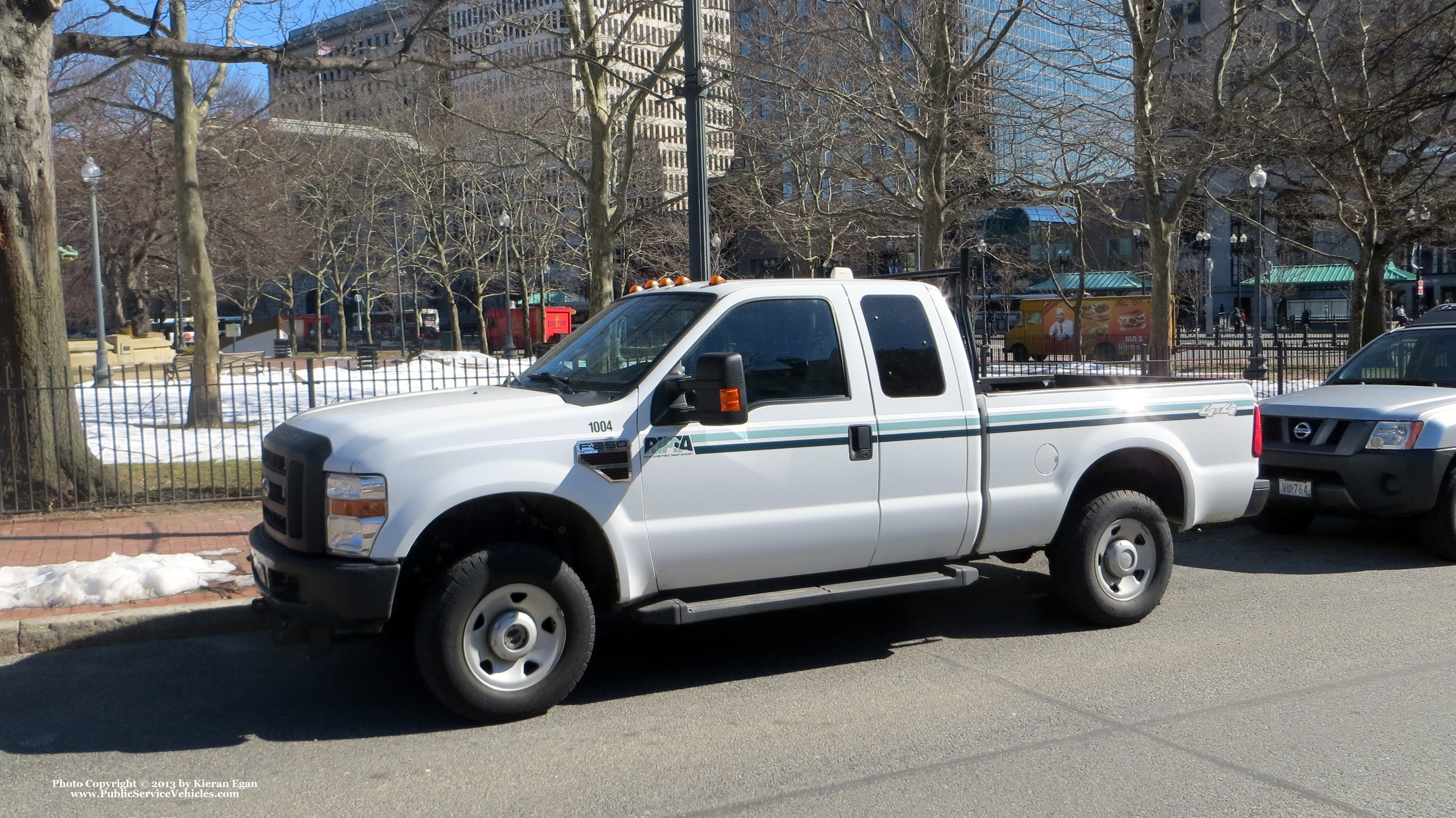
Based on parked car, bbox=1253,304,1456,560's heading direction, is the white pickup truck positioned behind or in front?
in front

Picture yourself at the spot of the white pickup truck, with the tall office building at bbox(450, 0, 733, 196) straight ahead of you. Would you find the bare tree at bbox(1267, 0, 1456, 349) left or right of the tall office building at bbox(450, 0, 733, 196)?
right

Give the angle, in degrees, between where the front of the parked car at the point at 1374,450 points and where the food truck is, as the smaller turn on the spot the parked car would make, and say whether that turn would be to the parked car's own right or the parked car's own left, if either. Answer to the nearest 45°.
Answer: approximately 135° to the parked car's own right

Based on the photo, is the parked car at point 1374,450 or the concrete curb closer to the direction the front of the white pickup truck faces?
the concrete curb

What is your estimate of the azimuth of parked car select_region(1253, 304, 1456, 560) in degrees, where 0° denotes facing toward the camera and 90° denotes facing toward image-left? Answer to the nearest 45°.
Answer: approximately 45°

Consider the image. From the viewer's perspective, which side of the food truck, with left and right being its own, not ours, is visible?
left

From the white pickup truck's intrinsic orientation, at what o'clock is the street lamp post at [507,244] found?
The street lamp post is roughly at 4 o'clock from the white pickup truck.

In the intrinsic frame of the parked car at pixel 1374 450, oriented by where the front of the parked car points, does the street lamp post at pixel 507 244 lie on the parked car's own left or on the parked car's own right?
on the parked car's own right

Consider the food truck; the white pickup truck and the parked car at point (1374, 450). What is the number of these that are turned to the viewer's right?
0
